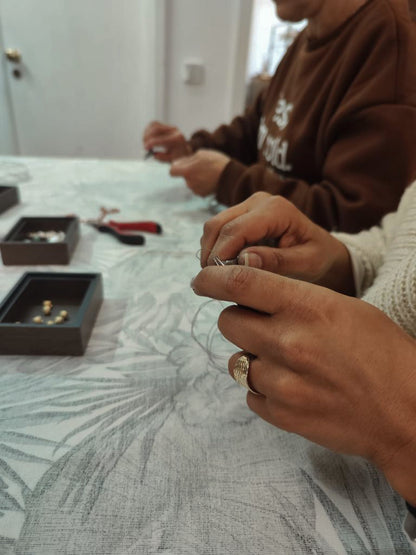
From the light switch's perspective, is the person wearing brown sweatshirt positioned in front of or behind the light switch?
in front

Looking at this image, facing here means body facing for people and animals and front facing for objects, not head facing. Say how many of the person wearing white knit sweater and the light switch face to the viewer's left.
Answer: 1

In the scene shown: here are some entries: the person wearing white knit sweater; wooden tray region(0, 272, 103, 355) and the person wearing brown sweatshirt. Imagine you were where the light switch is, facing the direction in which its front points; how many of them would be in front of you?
3

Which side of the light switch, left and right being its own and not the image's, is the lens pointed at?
front

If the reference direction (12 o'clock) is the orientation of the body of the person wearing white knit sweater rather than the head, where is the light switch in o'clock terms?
The light switch is roughly at 2 o'clock from the person wearing white knit sweater.

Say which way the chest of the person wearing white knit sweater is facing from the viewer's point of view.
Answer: to the viewer's left

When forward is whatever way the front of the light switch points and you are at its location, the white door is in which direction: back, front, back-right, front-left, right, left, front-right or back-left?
right

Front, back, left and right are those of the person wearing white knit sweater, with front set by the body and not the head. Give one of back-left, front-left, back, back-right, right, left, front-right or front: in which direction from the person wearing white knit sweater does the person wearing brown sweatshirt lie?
right

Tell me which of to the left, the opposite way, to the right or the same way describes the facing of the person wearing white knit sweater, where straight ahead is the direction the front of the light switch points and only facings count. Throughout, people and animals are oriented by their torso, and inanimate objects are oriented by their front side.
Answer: to the right

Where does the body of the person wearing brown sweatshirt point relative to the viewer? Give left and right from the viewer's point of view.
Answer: facing the viewer and to the left of the viewer

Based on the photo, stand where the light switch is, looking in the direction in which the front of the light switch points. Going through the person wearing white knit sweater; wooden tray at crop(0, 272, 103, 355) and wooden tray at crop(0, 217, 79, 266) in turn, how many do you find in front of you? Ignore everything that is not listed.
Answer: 3

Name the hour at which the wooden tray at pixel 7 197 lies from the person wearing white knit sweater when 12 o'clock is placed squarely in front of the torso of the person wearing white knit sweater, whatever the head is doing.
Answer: The wooden tray is roughly at 1 o'clock from the person wearing white knit sweater.

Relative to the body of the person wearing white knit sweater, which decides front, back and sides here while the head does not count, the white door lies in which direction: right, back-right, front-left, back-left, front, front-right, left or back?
front-right
